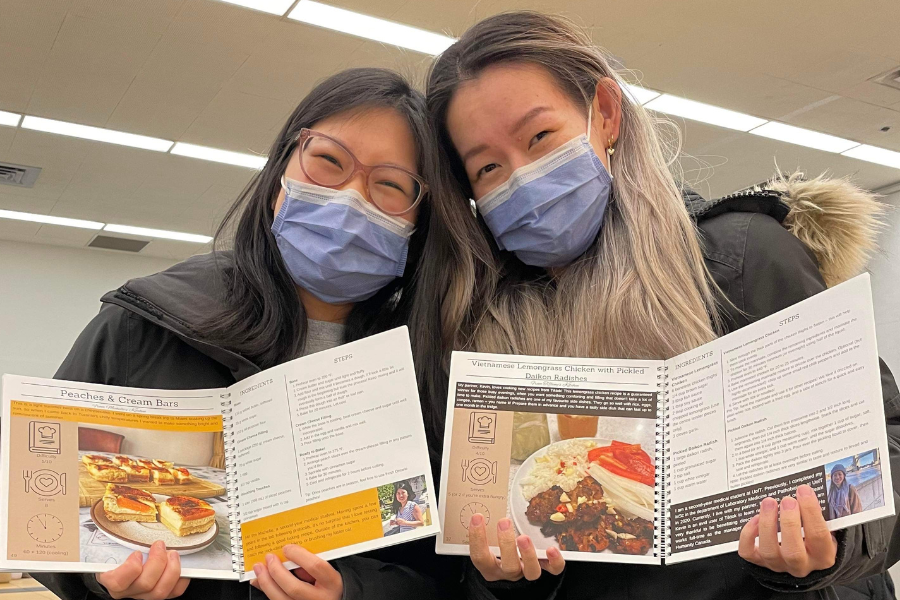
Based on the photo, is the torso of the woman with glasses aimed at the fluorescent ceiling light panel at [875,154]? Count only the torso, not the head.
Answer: no

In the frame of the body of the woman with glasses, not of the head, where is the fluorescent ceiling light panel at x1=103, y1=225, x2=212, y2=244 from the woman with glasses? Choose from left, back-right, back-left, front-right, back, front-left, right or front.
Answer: back

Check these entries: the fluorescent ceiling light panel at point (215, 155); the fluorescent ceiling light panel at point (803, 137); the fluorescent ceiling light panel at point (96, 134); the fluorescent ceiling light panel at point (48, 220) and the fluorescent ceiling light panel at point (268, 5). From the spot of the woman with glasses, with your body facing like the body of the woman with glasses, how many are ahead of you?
0

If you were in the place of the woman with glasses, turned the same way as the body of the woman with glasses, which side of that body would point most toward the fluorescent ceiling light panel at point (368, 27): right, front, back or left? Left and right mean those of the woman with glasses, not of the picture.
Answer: back

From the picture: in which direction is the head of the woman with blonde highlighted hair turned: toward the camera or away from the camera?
toward the camera

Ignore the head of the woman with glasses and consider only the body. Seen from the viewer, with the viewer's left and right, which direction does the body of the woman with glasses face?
facing the viewer

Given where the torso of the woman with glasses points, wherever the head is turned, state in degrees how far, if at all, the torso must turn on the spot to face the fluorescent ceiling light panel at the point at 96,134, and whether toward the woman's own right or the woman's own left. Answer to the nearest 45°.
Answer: approximately 180°

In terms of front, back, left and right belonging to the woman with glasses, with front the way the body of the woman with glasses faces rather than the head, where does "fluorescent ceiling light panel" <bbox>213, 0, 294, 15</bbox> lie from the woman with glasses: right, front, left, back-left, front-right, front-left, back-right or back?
back

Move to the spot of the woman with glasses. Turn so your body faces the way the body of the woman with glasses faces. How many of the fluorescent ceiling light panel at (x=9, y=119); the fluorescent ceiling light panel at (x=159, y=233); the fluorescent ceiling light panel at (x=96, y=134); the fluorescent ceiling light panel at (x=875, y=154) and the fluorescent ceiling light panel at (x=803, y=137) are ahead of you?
0

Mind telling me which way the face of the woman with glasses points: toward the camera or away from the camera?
toward the camera

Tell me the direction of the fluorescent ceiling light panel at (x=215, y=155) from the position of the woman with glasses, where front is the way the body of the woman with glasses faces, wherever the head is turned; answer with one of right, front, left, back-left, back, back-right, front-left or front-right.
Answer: back

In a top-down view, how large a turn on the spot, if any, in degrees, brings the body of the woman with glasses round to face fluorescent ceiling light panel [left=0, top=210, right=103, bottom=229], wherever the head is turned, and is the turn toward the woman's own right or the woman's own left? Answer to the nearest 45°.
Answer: approximately 180°
